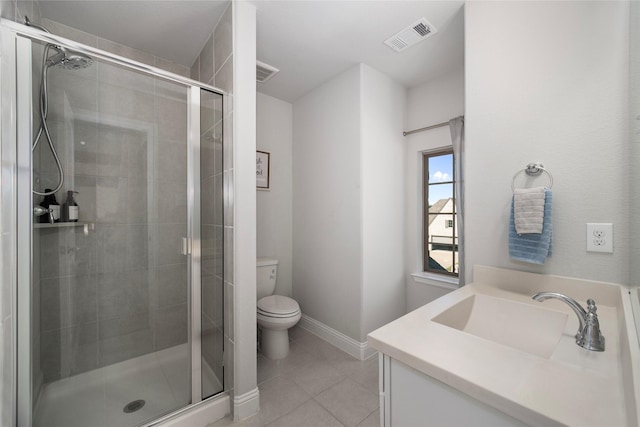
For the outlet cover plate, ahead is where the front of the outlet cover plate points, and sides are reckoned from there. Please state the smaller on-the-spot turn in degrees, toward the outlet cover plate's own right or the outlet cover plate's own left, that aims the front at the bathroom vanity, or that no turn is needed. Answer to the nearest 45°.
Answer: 0° — it already faces it

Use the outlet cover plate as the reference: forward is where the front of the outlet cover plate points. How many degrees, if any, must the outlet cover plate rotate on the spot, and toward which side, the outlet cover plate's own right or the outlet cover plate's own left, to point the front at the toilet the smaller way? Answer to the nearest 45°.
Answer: approximately 90° to the outlet cover plate's own right

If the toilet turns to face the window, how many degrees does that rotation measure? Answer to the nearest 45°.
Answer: approximately 45° to its left

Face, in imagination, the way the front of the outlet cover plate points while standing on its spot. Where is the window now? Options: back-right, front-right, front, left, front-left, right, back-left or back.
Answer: back-right
